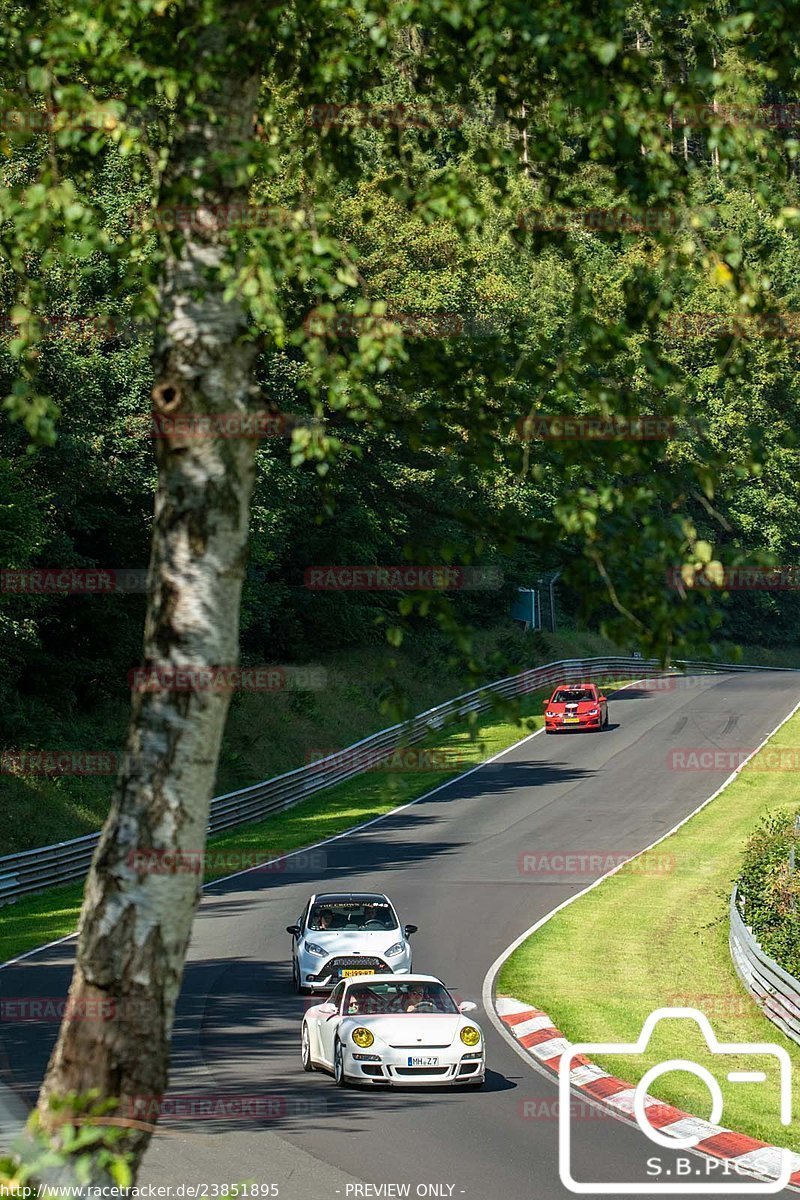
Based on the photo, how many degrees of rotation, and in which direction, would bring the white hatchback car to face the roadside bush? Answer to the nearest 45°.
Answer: approximately 135° to its left

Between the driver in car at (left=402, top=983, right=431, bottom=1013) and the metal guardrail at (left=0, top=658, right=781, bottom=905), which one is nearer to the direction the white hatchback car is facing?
the driver in car

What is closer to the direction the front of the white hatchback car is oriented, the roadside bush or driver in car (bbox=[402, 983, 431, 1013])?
the driver in car

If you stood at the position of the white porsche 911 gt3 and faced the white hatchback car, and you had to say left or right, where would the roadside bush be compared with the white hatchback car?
right

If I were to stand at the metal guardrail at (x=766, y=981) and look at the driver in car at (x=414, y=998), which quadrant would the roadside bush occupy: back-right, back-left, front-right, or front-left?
back-right

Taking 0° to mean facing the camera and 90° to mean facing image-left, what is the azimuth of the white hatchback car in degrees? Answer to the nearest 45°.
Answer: approximately 0°

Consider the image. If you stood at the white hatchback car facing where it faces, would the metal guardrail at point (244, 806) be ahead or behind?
behind

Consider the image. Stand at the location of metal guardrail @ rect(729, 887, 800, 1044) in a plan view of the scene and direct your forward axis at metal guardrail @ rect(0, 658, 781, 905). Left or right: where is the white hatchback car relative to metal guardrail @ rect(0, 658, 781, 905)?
left

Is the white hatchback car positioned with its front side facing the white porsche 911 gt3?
yes
